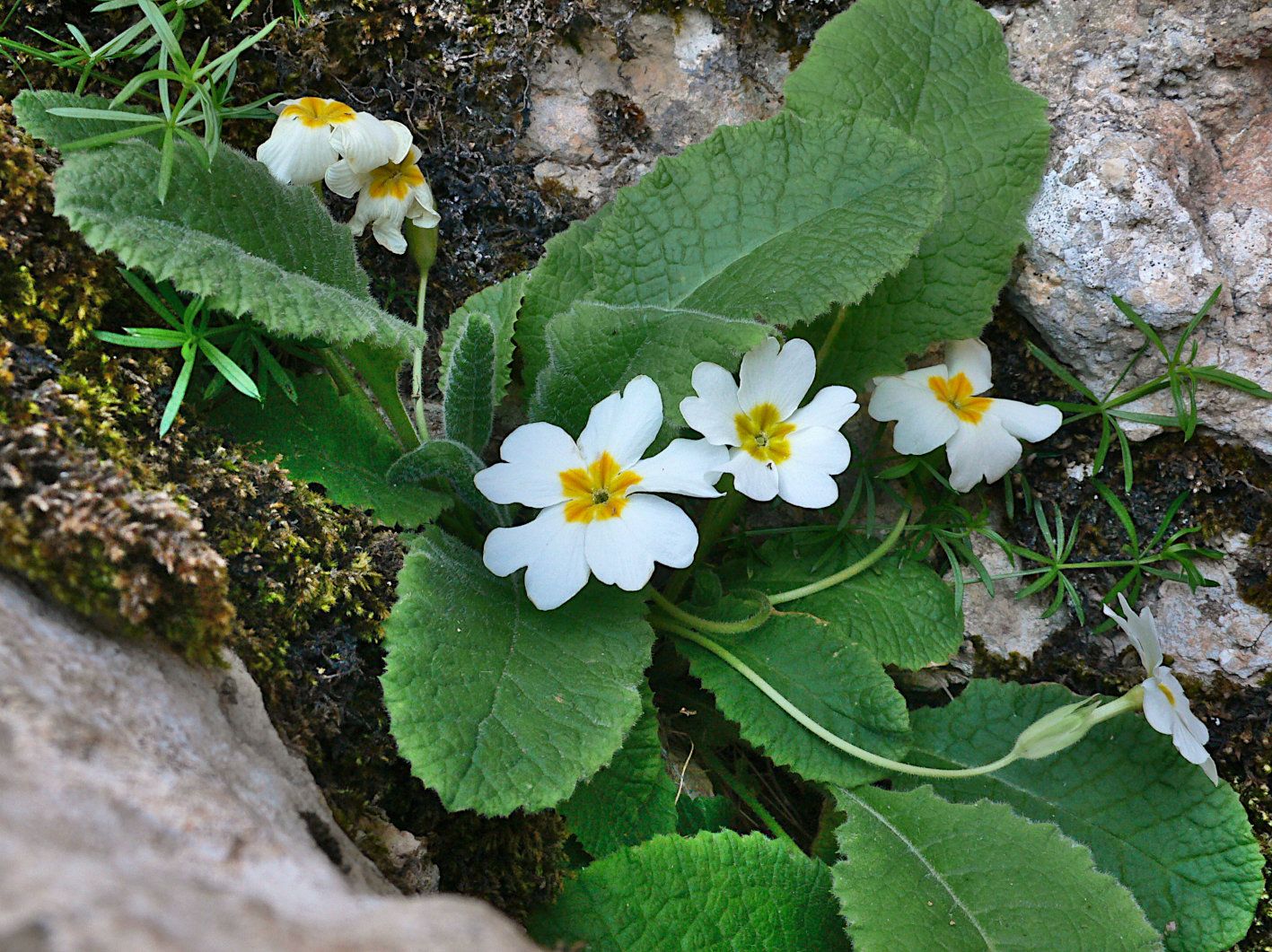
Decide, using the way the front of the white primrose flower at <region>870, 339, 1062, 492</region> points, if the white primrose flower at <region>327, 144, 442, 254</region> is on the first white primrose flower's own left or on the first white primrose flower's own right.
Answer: on the first white primrose flower's own right

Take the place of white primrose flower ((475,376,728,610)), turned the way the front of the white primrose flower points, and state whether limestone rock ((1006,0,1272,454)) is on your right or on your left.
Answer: on your left

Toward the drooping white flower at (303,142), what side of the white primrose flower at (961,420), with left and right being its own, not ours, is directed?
right

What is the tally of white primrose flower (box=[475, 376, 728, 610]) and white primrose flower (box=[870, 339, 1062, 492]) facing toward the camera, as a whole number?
2

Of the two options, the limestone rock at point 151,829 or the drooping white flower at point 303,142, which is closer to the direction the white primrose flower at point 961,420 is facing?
the limestone rock

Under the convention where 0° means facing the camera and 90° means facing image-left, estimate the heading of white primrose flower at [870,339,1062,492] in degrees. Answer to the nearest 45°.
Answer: approximately 0°
